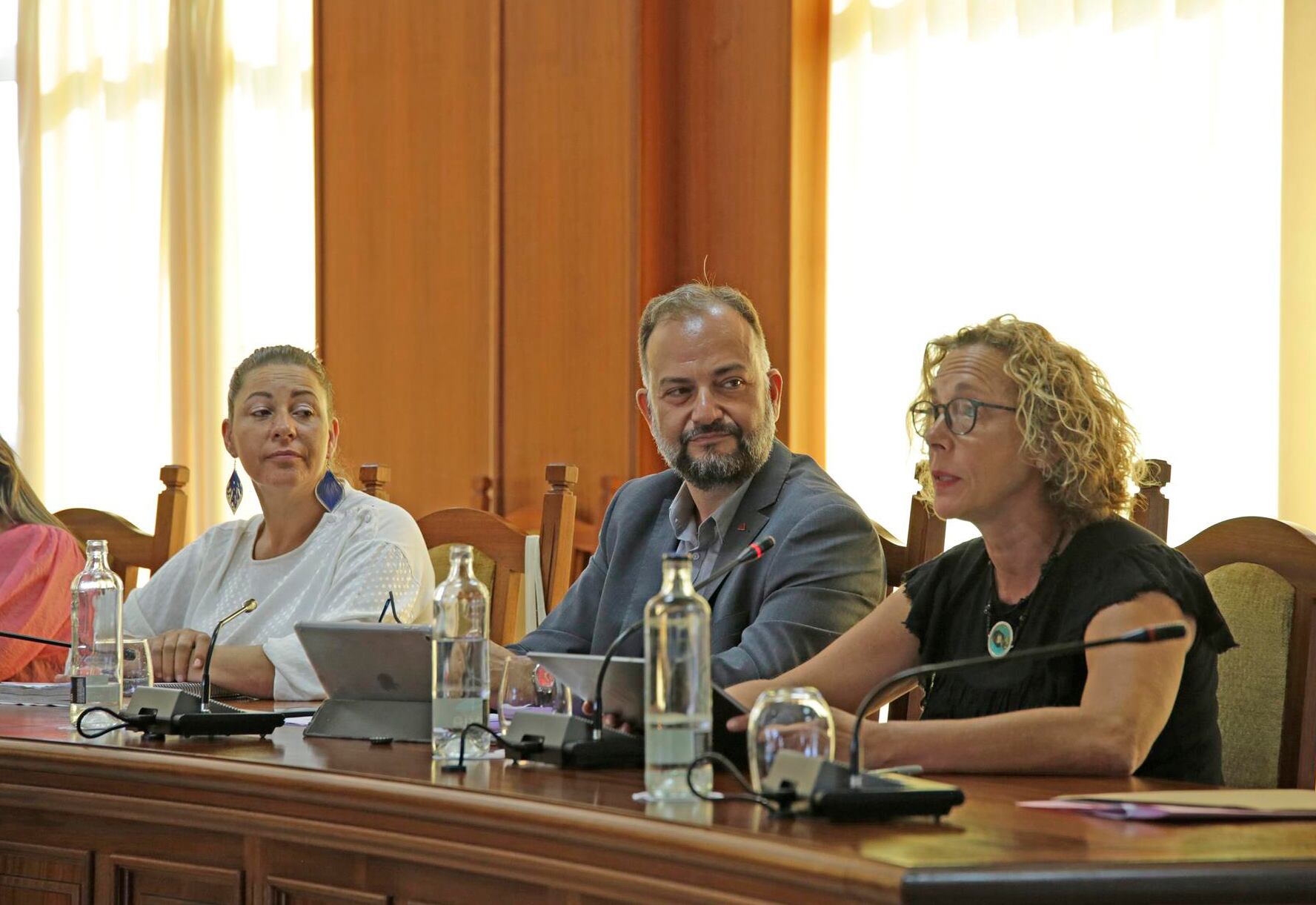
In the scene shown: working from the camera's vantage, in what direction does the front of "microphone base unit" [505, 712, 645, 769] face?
facing away from the viewer and to the right of the viewer

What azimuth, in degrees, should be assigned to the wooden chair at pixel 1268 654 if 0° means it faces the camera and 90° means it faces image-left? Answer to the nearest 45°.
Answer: approximately 45°

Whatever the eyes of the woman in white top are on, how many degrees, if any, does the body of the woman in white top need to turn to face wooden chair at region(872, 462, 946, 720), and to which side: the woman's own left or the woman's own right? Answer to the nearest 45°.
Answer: approximately 90° to the woman's own left

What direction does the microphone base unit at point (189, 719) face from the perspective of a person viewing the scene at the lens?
facing away from the viewer and to the right of the viewer

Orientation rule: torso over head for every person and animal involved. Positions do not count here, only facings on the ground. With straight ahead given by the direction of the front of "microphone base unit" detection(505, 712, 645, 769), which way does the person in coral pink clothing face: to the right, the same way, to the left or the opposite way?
the opposite way

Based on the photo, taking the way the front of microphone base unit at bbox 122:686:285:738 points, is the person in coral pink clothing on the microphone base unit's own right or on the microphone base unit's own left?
on the microphone base unit's own left

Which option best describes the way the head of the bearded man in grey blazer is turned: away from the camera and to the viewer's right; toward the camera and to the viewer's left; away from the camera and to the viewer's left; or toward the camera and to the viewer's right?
toward the camera and to the viewer's right
